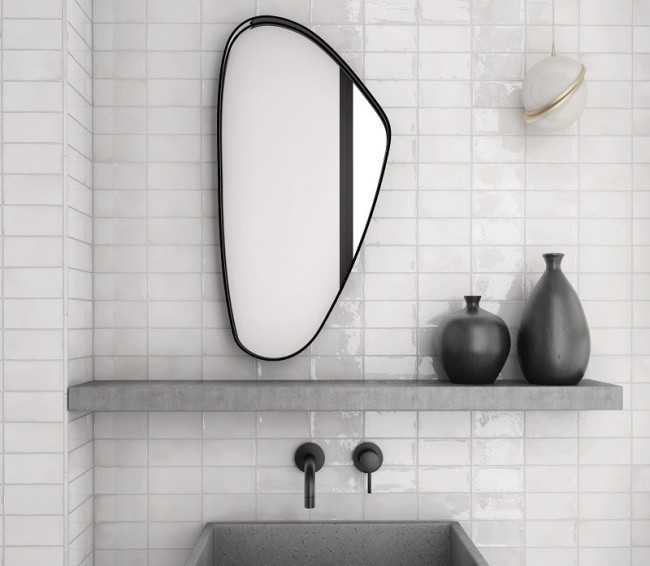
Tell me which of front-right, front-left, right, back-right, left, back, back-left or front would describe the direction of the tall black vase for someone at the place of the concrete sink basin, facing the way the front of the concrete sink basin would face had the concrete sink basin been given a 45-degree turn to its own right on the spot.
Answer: back-left

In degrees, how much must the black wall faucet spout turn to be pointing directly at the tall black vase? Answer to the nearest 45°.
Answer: approximately 90° to its left

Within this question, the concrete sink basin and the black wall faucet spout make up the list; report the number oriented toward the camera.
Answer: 2

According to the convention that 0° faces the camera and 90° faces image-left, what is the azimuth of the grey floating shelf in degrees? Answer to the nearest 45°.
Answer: approximately 0°

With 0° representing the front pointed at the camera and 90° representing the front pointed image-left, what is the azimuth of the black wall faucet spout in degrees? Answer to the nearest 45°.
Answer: approximately 0°
